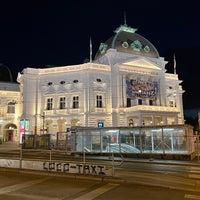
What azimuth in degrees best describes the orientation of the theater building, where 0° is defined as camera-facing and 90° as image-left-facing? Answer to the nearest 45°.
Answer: approximately 315°

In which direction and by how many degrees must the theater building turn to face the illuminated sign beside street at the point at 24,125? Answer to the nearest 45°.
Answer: approximately 135° to its right
